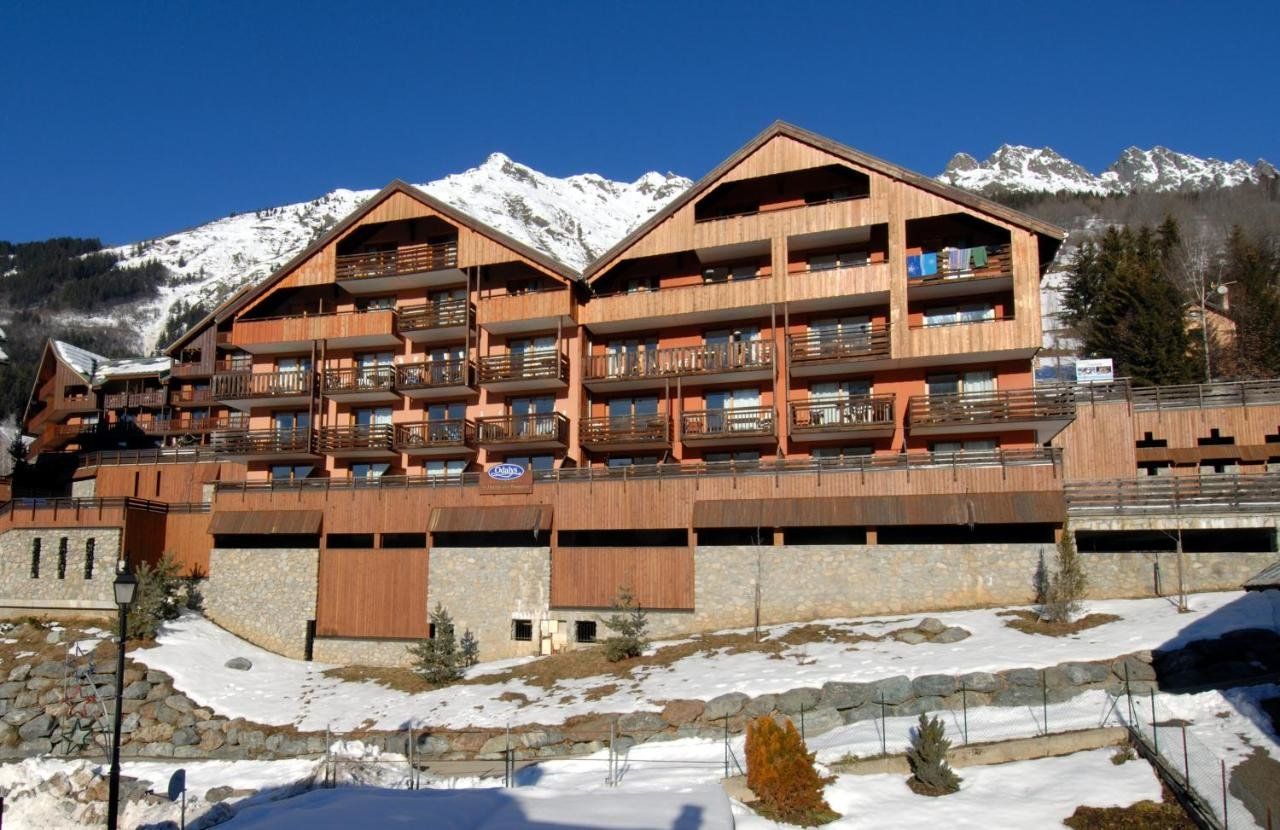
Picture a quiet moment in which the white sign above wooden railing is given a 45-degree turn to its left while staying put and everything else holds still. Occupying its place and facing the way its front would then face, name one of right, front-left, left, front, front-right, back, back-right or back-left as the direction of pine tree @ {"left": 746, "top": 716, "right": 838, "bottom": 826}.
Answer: front-right

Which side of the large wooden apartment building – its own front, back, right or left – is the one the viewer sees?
front

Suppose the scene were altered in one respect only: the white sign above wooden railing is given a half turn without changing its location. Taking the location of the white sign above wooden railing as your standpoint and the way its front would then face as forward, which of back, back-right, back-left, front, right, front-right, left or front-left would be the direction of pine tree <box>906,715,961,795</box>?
back

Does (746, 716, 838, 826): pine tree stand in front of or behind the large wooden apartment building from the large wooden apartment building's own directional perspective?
in front

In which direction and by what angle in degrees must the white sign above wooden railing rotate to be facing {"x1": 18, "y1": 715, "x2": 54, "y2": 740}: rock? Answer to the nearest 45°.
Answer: approximately 45° to its right

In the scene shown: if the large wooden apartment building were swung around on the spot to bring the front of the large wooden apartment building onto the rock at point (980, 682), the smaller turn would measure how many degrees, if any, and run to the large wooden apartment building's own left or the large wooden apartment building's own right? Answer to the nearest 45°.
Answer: approximately 45° to the large wooden apartment building's own left

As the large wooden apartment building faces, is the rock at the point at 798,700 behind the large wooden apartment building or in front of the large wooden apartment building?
in front

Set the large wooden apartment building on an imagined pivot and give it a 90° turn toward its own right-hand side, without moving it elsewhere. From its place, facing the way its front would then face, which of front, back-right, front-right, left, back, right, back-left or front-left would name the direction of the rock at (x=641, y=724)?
left

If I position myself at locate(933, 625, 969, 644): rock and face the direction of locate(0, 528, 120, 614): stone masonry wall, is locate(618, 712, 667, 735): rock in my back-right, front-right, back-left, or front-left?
front-left

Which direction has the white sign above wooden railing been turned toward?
toward the camera

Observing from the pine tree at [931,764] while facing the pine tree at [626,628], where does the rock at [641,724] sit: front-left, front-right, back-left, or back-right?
front-left

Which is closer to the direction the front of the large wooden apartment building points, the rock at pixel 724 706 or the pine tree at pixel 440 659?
the rock

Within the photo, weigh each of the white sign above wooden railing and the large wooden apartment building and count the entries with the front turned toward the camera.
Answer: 2

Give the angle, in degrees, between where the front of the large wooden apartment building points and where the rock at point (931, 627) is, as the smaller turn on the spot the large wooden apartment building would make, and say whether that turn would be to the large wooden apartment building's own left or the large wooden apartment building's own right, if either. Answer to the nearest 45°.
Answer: approximately 45° to the large wooden apartment building's own left

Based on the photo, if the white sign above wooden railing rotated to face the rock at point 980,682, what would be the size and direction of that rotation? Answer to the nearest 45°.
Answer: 0° — it already faces it

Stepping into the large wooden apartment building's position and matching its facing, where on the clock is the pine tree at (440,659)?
The pine tree is roughly at 2 o'clock from the large wooden apartment building.

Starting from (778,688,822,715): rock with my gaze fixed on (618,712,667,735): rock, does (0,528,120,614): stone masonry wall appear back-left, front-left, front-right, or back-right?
front-right

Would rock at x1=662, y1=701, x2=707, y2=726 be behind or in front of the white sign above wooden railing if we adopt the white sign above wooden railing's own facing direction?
in front
